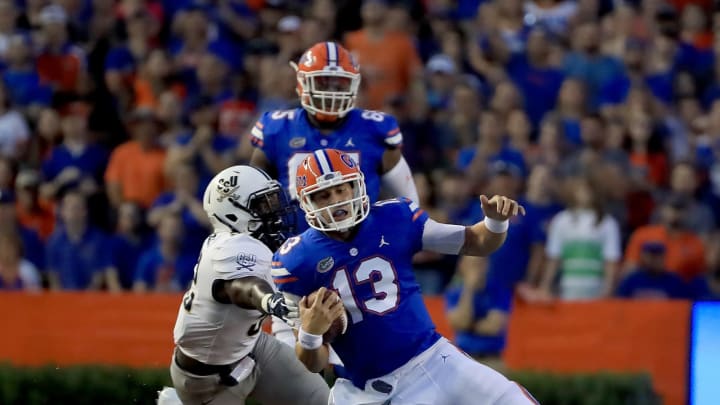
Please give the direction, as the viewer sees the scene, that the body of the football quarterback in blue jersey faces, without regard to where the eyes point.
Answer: toward the camera

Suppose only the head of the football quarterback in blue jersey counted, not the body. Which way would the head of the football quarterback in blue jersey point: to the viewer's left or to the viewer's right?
to the viewer's left

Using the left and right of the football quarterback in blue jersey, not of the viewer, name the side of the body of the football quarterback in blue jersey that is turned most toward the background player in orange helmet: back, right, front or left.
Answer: back

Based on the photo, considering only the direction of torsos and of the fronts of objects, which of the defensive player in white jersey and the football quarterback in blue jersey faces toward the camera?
the football quarterback in blue jersey

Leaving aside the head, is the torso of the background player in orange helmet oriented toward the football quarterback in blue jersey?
yes

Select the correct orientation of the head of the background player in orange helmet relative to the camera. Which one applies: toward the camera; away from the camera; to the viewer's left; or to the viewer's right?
toward the camera

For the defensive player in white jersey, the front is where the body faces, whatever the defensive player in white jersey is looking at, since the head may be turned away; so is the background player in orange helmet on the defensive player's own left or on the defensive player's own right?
on the defensive player's own left

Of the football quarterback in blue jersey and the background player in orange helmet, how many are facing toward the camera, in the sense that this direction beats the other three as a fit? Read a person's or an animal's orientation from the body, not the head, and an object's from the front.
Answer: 2

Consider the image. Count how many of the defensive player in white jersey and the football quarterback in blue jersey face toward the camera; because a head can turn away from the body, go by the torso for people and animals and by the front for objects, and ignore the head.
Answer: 1

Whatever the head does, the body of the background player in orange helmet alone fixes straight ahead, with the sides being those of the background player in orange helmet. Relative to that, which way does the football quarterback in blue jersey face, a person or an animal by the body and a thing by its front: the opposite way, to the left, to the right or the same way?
the same way

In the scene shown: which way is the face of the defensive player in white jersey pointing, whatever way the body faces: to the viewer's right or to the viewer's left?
to the viewer's right

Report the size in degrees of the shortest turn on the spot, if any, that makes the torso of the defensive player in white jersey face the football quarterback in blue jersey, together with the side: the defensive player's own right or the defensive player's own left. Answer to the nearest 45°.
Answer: approximately 45° to the defensive player's own right

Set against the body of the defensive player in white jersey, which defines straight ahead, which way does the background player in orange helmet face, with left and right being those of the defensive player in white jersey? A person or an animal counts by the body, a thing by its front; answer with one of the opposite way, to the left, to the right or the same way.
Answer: to the right

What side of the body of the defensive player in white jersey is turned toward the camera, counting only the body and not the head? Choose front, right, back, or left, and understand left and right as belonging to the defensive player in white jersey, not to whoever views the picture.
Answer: right

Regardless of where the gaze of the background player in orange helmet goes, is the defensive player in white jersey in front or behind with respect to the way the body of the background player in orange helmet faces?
in front

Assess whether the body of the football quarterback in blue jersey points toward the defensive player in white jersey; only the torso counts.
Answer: no

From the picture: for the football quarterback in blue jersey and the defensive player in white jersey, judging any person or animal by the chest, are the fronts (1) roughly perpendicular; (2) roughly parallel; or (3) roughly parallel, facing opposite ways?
roughly perpendicular

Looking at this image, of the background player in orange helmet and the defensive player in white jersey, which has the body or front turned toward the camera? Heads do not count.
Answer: the background player in orange helmet

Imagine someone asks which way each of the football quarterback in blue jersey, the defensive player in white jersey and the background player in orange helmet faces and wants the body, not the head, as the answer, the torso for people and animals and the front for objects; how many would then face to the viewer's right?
1
